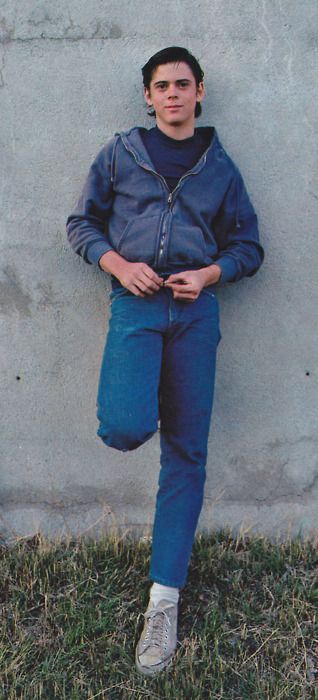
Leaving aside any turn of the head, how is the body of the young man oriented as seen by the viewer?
toward the camera
